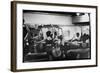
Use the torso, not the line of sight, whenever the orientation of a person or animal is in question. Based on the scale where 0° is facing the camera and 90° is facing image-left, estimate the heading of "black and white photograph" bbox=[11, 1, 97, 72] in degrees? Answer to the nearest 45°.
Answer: approximately 315°
